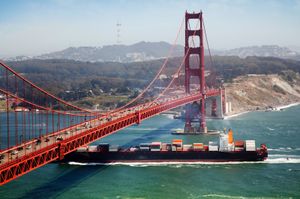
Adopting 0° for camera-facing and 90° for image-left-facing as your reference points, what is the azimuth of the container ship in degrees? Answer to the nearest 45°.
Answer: approximately 90°
